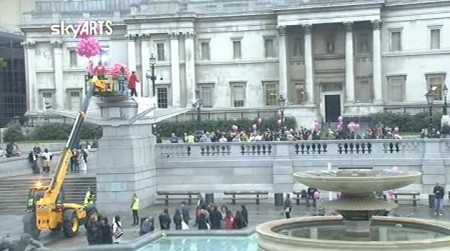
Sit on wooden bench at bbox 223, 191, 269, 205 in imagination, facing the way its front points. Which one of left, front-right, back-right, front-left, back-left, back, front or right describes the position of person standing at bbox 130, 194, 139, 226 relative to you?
front-right

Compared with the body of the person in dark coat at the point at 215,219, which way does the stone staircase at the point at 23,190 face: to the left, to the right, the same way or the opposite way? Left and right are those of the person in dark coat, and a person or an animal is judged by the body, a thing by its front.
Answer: the opposite way

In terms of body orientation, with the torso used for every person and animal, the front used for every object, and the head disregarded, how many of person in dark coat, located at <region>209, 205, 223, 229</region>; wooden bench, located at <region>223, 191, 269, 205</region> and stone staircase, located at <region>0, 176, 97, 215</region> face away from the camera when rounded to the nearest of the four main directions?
1

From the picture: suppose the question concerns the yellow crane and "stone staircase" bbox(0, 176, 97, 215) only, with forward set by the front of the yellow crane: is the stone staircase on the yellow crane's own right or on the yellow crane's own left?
on the yellow crane's own left

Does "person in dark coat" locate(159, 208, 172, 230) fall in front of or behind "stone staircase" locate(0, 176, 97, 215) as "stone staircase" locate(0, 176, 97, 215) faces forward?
in front

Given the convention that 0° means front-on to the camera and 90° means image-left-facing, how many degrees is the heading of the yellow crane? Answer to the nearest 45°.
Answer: approximately 225°

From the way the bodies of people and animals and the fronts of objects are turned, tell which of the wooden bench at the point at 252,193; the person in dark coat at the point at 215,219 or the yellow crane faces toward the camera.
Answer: the wooden bench

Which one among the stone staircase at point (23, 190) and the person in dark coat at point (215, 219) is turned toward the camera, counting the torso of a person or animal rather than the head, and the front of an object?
the stone staircase

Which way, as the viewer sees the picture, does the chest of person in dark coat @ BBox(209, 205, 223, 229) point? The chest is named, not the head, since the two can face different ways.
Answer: away from the camera

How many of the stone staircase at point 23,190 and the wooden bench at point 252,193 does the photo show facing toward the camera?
2

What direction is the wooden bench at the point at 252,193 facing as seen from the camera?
toward the camera

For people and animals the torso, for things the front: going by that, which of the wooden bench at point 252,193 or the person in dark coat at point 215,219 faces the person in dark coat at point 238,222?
the wooden bench

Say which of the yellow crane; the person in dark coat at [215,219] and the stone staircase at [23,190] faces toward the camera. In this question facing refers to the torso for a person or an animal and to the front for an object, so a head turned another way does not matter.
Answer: the stone staircase

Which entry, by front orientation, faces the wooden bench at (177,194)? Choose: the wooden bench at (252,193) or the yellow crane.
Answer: the yellow crane

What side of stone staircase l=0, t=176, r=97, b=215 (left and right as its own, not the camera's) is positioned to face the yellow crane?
front
